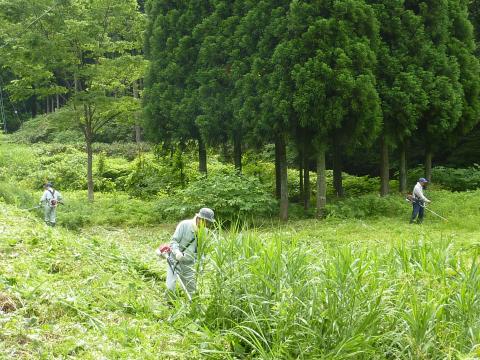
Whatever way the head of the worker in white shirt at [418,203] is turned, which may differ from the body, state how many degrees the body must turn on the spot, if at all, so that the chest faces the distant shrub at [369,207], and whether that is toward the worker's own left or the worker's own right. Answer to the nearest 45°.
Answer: approximately 135° to the worker's own left

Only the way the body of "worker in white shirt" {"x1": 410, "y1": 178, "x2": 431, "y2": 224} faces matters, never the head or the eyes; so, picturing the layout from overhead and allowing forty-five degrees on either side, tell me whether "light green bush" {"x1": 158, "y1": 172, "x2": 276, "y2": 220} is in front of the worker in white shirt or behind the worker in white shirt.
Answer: behind

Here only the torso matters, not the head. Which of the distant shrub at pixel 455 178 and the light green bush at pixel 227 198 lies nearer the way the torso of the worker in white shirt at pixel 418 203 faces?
the distant shrub

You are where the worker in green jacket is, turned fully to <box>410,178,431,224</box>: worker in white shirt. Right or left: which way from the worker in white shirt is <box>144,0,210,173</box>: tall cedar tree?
left

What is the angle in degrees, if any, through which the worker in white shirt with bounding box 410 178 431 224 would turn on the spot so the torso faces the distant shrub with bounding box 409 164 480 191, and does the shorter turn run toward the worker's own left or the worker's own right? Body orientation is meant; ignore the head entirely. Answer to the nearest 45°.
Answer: approximately 90° to the worker's own left

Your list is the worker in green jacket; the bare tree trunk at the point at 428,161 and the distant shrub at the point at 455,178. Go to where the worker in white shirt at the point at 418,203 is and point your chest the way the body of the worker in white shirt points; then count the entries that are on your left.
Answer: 2

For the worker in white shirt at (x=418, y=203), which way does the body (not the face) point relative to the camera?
to the viewer's right

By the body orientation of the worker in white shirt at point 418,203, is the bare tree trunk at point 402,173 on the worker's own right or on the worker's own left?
on the worker's own left

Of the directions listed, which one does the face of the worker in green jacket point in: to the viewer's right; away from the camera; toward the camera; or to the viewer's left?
to the viewer's right
